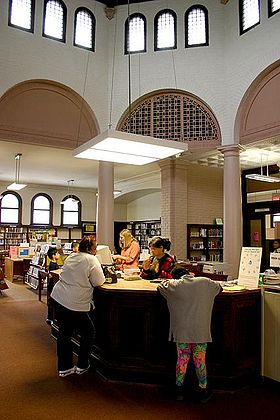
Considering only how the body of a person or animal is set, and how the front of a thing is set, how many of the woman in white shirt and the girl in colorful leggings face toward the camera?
0

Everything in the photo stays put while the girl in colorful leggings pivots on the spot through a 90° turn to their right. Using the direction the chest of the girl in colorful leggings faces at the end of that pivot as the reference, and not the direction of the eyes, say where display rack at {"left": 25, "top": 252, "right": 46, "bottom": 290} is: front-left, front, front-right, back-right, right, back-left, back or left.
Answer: back-left

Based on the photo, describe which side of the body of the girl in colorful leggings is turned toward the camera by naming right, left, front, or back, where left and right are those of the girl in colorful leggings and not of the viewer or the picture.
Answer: back

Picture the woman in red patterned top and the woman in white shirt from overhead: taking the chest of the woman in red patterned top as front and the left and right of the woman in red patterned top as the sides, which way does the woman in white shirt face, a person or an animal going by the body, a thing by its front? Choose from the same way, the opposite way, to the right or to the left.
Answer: the opposite way

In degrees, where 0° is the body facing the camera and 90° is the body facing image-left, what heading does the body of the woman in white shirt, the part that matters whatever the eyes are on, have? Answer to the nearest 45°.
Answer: approximately 225°

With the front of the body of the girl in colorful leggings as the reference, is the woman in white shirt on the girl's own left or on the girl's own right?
on the girl's own left

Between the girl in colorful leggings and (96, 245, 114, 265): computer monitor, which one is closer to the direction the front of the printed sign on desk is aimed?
the girl in colorful leggings

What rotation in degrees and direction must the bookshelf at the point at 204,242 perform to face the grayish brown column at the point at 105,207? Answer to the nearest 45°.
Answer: approximately 45° to its right

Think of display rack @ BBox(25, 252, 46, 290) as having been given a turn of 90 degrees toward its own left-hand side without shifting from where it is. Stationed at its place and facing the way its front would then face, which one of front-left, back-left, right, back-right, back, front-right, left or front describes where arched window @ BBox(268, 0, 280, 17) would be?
front
